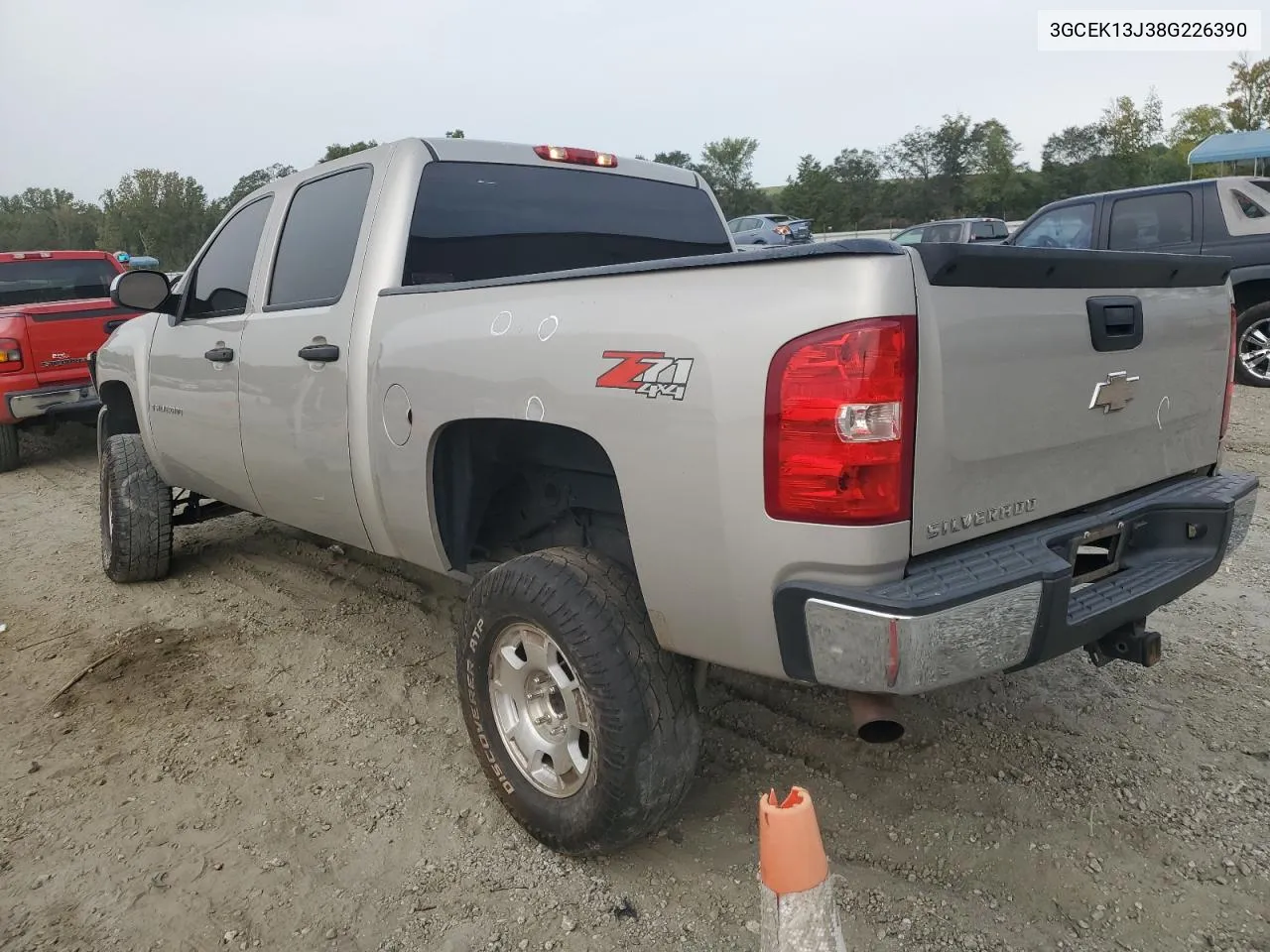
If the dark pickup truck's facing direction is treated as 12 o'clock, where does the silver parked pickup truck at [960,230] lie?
The silver parked pickup truck is roughly at 2 o'clock from the dark pickup truck.

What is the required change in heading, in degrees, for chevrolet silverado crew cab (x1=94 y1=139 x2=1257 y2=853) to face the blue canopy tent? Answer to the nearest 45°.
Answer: approximately 90° to its right

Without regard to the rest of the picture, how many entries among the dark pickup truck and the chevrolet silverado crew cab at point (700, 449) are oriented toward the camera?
0

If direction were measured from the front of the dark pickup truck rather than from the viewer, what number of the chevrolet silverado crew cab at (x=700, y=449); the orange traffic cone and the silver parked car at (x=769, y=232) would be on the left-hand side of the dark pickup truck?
2

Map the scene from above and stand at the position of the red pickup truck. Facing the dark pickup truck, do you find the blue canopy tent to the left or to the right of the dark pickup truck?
left

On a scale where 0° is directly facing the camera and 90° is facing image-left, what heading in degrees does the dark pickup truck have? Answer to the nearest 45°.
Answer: approximately 90°

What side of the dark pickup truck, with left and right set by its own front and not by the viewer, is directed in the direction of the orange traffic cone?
left

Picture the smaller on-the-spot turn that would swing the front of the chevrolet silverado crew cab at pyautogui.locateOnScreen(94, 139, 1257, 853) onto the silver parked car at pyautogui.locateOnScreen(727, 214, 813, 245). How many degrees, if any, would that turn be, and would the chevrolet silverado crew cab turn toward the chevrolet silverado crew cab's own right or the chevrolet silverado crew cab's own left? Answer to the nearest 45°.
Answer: approximately 45° to the chevrolet silverado crew cab's own right

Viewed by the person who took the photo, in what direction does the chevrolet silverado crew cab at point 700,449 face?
facing away from the viewer and to the left of the viewer

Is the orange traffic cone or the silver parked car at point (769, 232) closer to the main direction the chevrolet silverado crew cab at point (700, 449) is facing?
the silver parked car

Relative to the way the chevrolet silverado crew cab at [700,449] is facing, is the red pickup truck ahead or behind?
ahead
